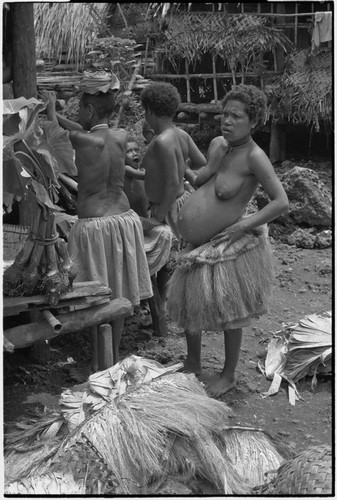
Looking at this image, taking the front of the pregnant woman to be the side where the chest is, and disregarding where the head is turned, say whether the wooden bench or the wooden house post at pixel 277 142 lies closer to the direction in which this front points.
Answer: the wooden bench

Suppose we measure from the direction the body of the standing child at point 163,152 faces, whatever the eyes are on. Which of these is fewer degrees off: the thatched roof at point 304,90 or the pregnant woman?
the thatched roof

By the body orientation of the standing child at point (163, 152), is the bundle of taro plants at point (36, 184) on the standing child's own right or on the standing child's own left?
on the standing child's own left

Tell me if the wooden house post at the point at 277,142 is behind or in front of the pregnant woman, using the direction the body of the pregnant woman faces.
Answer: behind

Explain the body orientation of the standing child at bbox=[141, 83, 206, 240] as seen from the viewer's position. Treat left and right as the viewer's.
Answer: facing away from the viewer and to the left of the viewer

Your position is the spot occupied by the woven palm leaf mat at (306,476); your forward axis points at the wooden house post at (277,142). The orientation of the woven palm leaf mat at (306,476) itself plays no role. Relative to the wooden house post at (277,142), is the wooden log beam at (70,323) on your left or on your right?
left

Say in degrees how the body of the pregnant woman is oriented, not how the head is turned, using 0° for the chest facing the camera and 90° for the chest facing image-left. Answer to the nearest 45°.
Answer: approximately 45°
